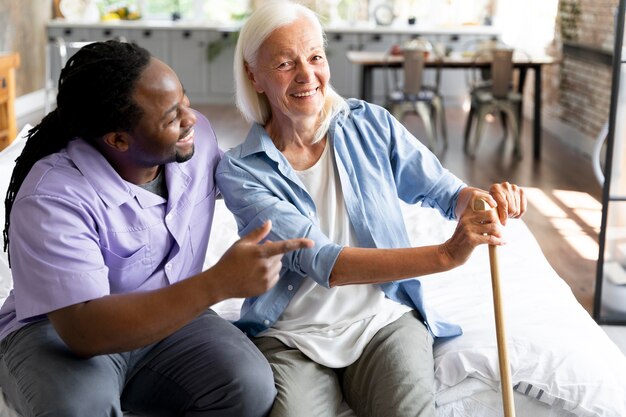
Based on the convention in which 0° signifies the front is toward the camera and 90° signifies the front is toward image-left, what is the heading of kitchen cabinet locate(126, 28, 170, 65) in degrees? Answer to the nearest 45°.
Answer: approximately 0°

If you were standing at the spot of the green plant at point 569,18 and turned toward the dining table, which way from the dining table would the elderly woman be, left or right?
left

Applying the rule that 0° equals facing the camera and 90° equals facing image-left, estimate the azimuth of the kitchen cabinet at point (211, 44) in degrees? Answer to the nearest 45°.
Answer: approximately 0°

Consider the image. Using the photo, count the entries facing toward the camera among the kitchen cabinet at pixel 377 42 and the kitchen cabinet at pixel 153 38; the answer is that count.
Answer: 2

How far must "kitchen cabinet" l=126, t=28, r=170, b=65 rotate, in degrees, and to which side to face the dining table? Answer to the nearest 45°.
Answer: approximately 45° to its left
